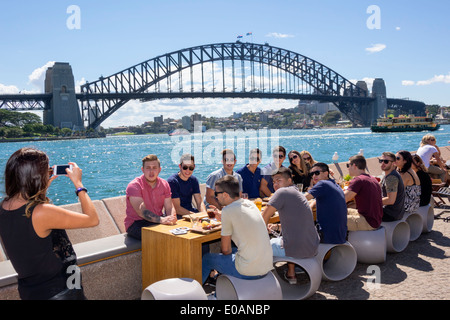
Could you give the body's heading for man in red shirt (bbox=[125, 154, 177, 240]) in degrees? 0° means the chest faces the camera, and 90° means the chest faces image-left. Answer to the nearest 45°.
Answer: approximately 315°

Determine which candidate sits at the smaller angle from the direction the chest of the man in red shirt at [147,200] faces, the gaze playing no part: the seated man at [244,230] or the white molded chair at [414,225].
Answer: the seated man

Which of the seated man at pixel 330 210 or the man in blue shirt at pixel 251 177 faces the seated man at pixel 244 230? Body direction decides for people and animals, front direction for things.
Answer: the man in blue shirt

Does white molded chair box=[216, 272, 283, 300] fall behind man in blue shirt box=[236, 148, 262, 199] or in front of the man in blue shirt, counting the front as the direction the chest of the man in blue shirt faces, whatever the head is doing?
in front

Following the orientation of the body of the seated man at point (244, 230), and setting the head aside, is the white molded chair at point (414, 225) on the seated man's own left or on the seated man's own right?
on the seated man's own right

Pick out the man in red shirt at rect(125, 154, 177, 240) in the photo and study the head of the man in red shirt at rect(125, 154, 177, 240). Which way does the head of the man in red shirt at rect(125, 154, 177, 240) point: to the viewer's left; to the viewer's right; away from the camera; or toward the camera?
toward the camera

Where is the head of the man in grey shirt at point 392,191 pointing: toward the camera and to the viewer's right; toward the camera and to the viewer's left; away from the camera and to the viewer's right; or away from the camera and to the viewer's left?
toward the camera and to the viewer's left

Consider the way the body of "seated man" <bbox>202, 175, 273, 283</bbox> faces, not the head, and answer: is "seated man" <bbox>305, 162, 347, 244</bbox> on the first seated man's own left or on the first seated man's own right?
on the first seated man's own right

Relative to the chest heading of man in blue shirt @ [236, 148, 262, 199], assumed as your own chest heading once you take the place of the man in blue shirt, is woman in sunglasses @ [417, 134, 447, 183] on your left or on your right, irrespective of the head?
on your left
